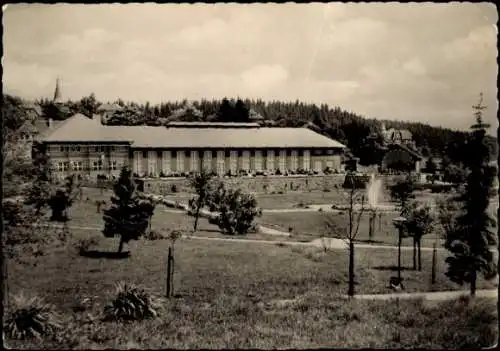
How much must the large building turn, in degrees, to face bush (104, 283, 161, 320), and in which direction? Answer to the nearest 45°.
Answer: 0° — it already faces it

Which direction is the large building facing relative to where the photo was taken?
toward the camera

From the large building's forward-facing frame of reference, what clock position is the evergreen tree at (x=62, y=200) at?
The evergreen tree is roughly at 1 o'clock from the large building.

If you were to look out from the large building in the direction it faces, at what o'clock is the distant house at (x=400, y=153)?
The distant house is roughly at 8 o'clock from the large building.

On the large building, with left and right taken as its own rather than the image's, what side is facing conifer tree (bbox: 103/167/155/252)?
front

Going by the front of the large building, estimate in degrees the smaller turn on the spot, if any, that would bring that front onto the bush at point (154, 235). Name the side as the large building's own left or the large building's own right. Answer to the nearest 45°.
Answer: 0° — it already faces it

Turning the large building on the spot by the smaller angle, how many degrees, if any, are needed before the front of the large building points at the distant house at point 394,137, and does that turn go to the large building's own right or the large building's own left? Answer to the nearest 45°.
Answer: approximately 135° to the large building's own left

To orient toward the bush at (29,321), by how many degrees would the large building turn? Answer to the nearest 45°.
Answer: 0° — it already faces it

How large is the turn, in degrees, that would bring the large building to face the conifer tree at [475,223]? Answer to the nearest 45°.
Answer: approximately 45° to its left
